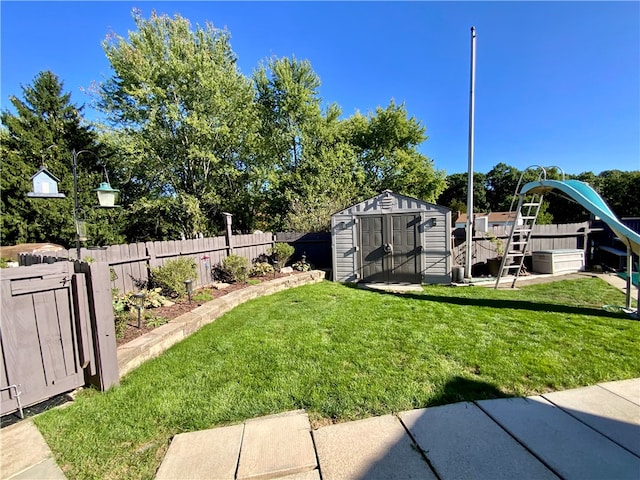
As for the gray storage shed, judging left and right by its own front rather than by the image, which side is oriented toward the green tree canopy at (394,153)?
back

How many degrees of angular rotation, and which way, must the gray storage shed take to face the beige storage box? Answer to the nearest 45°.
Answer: approximately 135° to its left

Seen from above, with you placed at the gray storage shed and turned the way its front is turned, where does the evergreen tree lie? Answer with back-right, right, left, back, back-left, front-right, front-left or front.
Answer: right

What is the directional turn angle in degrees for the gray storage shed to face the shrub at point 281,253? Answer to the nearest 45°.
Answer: approximately 90° to its right

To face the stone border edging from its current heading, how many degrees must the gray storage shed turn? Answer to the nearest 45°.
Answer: approximately 45° to its right

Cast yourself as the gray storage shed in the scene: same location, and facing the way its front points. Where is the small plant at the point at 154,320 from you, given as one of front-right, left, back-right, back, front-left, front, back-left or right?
front-right

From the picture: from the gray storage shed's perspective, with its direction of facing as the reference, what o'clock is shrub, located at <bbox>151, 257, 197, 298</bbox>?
The shrub is roughly at 2 o'clock from the gray storage shed.

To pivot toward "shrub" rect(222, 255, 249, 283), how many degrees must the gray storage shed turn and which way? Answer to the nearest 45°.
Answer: approximately 90° to its right

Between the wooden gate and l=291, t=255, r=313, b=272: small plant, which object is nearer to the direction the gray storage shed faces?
the wooden gate

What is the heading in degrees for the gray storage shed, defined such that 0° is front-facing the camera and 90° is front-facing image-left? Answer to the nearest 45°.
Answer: approximately 0°

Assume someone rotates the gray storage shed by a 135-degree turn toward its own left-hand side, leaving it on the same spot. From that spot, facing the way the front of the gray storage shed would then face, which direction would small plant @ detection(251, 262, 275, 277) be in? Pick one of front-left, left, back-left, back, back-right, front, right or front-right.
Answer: back-left

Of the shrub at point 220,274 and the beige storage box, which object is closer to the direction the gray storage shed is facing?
the shrub

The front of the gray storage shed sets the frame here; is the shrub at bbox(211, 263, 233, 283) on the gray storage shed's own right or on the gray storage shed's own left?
on the gray storage shed's own right

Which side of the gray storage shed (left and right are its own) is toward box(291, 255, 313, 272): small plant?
right

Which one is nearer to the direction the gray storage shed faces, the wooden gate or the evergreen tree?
the wooden gate

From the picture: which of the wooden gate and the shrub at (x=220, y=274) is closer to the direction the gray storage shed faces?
the wooden gate
